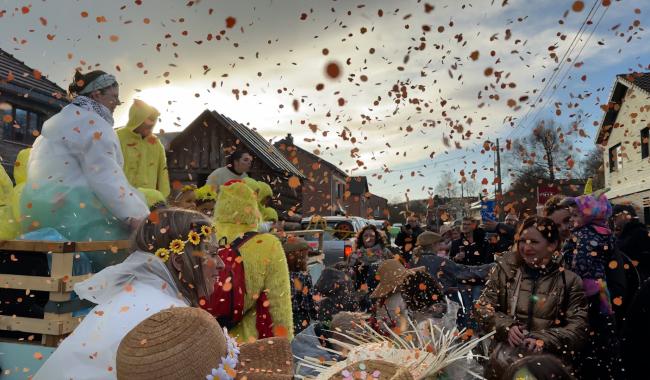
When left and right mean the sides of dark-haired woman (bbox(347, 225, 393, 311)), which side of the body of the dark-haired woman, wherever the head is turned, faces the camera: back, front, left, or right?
front

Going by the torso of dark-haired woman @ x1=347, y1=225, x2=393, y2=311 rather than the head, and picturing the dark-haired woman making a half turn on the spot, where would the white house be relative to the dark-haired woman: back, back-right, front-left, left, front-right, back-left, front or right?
front-right

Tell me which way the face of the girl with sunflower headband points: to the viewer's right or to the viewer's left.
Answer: to the viewer's right

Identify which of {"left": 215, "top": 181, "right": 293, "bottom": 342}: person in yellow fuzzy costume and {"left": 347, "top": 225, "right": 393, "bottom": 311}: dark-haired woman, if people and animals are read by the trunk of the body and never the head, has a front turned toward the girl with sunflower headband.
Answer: the dark-haired woman

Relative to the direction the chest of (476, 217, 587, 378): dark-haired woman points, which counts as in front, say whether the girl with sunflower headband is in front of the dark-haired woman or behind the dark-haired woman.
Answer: in front

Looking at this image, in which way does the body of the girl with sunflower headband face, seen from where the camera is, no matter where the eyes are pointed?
to the viewer's right

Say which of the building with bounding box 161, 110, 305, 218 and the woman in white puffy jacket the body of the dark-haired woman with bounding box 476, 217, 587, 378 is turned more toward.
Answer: the woman in white puffy jacket

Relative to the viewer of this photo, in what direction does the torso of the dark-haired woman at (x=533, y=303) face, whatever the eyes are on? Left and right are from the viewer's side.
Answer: facing the viewer and to the left of the viewer

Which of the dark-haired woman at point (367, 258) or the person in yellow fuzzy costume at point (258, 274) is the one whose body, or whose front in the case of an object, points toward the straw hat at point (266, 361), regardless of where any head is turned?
the dark-haired woman

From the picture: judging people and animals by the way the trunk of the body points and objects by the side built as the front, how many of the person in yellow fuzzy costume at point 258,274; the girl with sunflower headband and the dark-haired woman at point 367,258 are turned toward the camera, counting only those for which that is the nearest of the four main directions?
1

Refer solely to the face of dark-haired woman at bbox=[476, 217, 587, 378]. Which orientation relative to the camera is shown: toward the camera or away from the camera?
toward the camera

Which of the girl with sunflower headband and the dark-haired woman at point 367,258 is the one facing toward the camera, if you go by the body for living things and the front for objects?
the dark-haired woman
